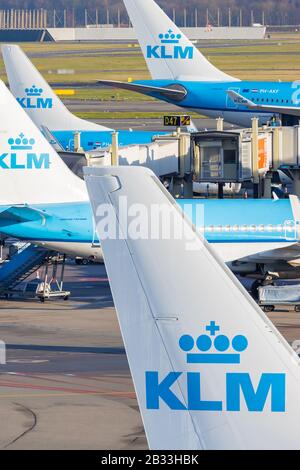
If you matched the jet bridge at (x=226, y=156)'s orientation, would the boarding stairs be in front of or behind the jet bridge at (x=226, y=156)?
in front

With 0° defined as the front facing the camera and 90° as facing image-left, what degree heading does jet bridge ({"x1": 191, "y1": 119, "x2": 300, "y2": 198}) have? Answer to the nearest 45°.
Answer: approximately 45°
